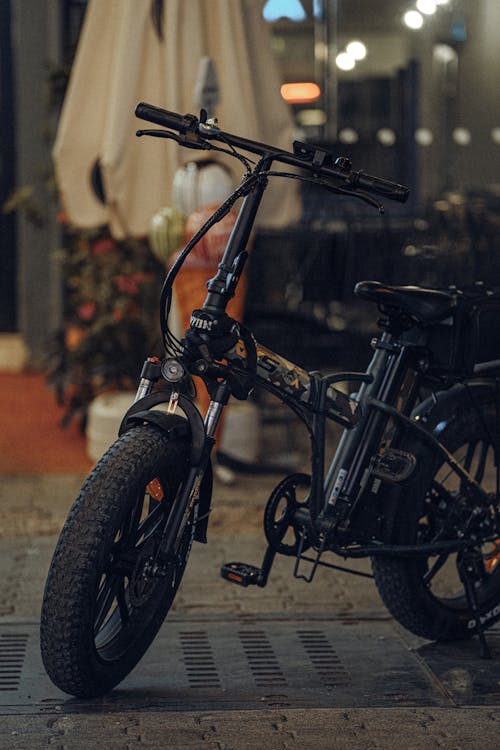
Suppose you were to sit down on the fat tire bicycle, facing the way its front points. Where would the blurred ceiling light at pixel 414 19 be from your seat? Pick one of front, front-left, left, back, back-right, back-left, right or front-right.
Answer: back-right

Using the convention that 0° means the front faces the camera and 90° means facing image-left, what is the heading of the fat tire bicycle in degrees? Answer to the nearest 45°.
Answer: approximately 45°

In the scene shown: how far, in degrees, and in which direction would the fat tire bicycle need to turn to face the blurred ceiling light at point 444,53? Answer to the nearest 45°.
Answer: approximately 135° to its right

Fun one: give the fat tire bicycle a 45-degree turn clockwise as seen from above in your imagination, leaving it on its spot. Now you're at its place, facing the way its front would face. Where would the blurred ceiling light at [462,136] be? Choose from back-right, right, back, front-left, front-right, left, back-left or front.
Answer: right

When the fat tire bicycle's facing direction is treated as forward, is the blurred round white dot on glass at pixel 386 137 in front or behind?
behind

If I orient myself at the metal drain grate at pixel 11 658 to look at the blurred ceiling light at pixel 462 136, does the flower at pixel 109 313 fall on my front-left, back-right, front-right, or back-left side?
front-left

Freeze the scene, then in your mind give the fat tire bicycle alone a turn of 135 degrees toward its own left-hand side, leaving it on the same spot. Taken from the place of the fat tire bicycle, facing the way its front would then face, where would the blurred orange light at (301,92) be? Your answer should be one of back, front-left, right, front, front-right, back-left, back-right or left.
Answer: left

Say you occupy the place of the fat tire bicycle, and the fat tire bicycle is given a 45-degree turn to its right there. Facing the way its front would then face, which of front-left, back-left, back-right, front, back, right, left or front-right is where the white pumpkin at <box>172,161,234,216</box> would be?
right

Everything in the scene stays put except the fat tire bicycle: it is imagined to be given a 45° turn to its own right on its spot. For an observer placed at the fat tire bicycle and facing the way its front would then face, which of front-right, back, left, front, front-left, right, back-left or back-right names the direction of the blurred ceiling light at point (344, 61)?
right

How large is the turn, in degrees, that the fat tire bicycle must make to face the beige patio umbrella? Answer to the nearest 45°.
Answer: approximately 135° to its right

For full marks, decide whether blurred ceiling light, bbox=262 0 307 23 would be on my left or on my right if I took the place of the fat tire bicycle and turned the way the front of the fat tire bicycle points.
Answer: on my right

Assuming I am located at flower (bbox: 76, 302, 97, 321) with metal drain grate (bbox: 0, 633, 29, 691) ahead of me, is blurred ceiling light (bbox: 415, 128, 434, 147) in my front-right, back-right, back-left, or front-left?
back-left

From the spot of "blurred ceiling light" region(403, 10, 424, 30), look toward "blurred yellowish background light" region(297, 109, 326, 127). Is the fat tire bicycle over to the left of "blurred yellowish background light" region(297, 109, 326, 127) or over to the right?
left

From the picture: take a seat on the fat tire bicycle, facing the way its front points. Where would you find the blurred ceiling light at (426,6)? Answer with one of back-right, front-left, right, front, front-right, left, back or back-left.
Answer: back-right

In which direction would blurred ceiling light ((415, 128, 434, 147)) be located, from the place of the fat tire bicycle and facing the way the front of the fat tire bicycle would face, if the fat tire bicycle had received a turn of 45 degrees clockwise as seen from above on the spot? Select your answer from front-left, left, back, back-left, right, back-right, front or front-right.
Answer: right
